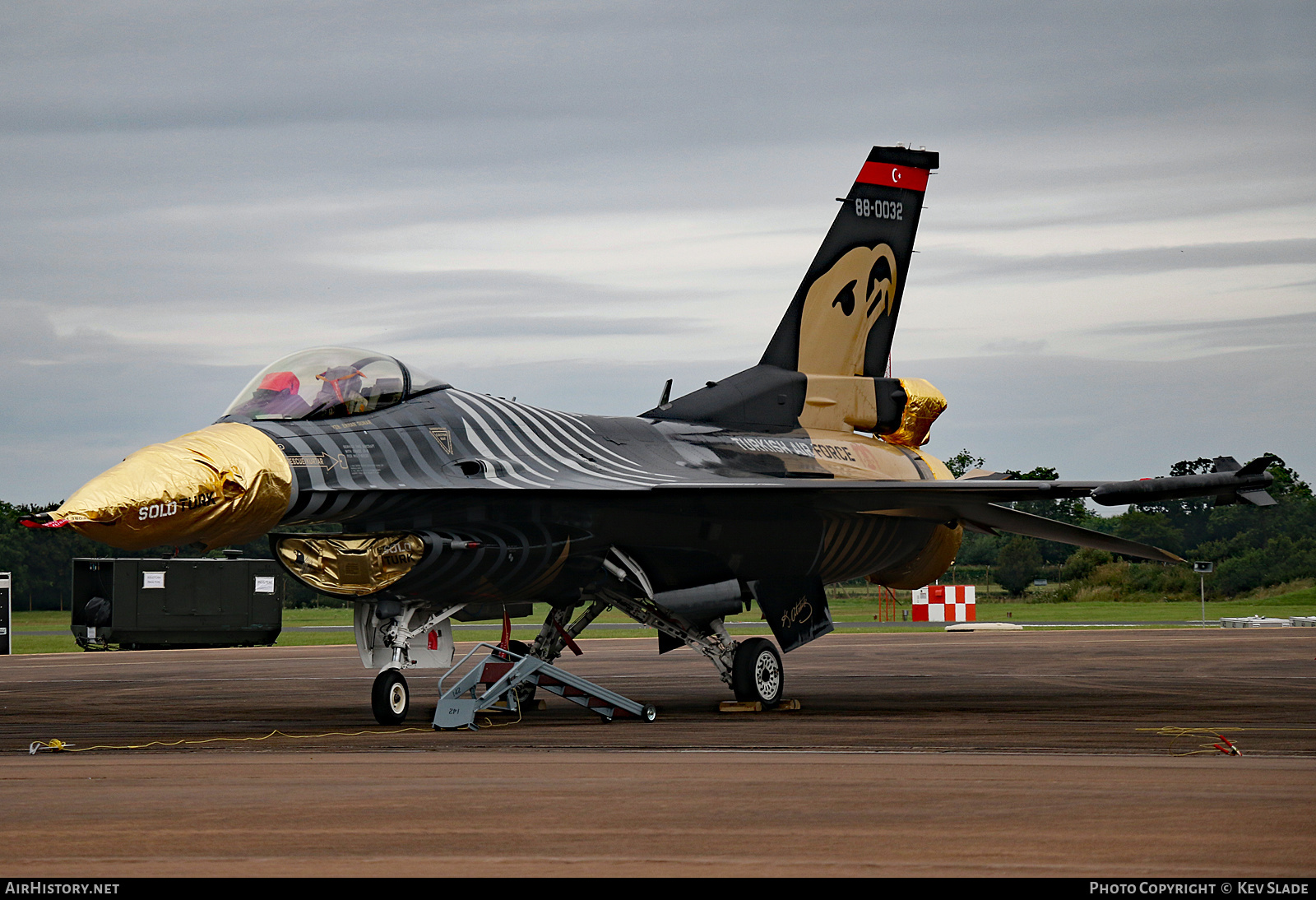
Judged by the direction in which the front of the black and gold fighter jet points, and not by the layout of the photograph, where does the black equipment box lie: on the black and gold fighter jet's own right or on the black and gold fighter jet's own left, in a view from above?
on the black and gold fighter jet's own right

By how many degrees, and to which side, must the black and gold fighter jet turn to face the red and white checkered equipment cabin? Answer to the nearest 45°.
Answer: approximately 135° to its right

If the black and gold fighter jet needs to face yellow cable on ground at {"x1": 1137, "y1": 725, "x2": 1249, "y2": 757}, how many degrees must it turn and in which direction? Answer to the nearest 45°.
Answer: approximately 90° to its left

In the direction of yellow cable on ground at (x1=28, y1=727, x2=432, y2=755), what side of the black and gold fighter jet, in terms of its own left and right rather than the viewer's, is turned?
front

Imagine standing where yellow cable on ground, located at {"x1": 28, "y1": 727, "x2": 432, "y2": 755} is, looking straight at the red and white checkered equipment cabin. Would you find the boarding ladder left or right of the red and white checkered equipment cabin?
right

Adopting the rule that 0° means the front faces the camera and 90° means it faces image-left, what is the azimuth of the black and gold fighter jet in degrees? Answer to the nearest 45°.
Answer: approximately 45°

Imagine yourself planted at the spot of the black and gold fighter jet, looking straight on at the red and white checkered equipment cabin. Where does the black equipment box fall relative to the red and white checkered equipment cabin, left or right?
left
